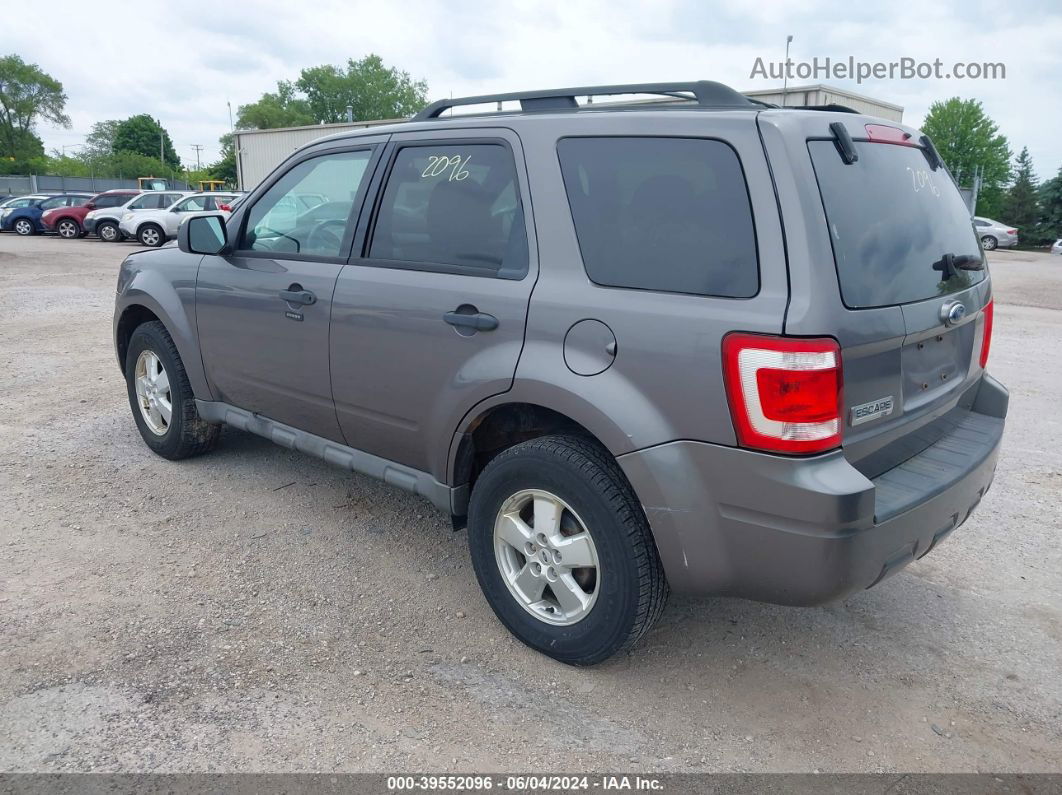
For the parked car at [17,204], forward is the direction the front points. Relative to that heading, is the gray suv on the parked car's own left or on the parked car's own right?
on the parked car's own left

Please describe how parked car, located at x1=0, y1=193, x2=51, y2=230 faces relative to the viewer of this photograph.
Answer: facing the viewer and to the left of the viewer

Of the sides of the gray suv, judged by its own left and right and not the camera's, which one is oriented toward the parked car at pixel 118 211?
front

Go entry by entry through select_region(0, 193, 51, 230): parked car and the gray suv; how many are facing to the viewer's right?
0

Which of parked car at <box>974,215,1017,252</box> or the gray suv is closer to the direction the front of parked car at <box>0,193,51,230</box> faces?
the gray suv

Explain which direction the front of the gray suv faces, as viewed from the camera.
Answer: facing away from the viewer and to the left of the viewer

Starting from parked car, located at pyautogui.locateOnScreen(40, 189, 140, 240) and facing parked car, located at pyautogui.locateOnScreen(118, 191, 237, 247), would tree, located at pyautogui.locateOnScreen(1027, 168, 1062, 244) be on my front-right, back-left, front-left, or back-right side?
front-left

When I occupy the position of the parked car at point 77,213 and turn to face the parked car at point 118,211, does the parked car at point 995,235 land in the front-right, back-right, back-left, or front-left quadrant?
front-left

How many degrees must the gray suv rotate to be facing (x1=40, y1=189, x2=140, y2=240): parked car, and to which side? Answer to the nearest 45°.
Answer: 0° — it already faces it
